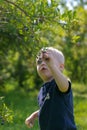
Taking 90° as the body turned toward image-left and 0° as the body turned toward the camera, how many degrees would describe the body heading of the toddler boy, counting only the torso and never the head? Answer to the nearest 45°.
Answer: approximately 45°
